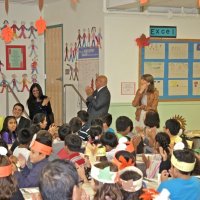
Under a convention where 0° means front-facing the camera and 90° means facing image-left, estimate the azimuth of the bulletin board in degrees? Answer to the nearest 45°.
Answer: approximately 0°

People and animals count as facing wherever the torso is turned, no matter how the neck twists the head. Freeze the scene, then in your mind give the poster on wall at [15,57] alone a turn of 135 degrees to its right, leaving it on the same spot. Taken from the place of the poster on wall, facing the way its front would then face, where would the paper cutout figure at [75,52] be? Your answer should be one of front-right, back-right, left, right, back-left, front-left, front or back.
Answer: back

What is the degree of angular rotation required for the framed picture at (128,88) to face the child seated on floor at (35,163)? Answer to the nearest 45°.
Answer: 0° — it already faces them

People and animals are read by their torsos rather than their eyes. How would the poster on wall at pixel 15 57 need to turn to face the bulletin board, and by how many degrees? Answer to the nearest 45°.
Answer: approximately 45° to its left

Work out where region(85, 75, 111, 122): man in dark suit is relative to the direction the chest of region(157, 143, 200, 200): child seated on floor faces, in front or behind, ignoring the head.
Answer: in front

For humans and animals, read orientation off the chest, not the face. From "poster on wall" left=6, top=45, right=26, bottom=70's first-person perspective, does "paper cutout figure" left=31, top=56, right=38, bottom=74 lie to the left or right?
on its left

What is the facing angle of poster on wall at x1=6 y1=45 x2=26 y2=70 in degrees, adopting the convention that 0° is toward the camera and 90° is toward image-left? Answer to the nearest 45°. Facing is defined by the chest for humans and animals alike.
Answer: approximately 0°

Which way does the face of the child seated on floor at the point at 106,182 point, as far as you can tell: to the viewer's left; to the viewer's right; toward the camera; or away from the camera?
away from the camera
